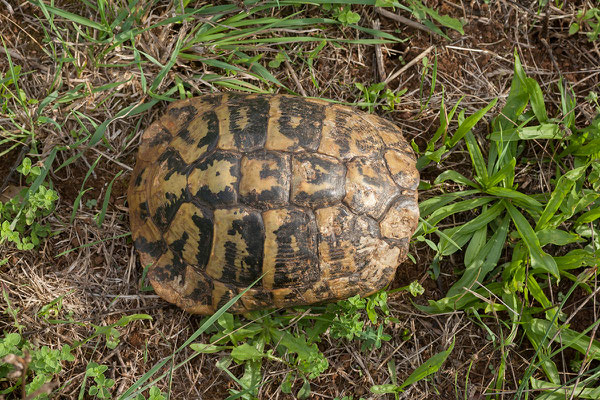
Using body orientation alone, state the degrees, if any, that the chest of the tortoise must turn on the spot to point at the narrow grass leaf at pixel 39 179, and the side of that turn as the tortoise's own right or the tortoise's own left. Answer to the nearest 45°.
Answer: approximately 180°

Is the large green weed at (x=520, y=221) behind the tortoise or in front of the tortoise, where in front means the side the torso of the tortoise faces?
in front

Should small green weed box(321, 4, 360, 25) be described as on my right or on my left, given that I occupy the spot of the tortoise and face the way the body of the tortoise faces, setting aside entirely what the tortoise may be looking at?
on my left

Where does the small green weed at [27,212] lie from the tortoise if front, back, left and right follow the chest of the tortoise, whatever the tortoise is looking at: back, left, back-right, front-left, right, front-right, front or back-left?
back

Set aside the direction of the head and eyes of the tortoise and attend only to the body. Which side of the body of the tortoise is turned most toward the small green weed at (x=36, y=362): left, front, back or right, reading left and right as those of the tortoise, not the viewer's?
back

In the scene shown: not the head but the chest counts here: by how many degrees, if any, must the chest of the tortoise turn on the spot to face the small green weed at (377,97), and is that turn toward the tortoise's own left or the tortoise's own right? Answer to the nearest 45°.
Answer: approximately 45° to the tortoise's own left

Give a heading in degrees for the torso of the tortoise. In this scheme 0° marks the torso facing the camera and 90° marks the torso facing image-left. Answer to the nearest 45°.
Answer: approximately 270°

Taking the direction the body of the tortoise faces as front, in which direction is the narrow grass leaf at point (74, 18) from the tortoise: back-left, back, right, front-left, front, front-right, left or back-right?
back-left
